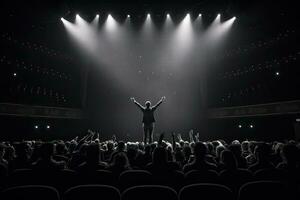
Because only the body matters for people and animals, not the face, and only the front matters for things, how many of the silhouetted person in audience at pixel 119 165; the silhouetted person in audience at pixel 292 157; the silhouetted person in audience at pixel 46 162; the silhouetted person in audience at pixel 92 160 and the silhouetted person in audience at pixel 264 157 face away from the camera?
5

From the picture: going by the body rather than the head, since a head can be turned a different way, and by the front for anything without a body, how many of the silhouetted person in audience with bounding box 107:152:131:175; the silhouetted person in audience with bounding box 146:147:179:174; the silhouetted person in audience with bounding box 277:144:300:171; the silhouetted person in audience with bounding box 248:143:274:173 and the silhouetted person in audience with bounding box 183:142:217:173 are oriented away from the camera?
5

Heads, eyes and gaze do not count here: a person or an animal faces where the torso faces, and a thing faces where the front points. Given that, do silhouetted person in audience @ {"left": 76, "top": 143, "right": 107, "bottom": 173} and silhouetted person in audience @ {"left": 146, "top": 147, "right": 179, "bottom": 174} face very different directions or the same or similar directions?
same or similar directions

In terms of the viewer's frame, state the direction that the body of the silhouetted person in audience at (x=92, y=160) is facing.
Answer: away from the camera

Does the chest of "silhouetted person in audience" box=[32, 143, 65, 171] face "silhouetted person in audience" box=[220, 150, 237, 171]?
no

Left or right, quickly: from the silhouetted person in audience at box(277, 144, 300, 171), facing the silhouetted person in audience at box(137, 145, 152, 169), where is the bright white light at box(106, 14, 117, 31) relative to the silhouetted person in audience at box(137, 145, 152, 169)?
right

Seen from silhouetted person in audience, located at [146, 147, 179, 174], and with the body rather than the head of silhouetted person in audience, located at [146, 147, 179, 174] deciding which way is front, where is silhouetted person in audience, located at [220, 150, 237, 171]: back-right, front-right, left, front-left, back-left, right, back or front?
right

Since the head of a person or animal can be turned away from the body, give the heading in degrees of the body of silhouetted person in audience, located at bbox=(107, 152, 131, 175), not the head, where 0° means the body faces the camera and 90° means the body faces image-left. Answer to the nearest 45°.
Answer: approximately 180°

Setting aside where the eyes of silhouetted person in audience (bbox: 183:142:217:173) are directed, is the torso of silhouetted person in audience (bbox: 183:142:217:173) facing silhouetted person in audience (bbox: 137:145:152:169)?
no

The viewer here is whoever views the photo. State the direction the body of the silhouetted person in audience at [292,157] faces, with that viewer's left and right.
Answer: facing away from the viewer

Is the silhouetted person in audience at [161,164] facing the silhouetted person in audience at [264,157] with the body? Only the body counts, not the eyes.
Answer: no

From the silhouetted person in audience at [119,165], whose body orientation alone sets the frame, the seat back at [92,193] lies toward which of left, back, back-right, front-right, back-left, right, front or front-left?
back

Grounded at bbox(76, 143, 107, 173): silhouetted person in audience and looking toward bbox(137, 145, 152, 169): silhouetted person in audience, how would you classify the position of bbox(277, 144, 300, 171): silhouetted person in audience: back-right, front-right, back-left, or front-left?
front-right

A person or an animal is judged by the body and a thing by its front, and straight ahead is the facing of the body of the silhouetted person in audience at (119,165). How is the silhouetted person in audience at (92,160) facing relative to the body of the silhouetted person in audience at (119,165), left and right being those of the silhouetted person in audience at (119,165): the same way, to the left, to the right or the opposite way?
the same way

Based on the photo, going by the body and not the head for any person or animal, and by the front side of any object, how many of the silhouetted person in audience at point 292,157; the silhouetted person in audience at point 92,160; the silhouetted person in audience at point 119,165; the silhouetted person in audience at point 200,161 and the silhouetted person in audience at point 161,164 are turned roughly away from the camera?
5

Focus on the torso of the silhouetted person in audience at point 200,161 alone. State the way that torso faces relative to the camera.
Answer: away from the camera

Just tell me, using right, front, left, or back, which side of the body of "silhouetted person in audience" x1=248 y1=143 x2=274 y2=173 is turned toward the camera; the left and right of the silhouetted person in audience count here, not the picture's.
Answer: back

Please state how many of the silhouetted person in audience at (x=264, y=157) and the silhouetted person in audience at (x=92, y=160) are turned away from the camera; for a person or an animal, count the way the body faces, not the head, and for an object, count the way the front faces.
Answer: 2

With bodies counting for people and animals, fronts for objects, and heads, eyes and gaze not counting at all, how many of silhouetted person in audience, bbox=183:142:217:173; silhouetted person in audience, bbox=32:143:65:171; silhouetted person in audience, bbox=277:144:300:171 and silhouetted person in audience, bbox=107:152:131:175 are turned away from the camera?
4

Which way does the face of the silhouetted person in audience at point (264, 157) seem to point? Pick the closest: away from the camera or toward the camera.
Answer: away from the camera

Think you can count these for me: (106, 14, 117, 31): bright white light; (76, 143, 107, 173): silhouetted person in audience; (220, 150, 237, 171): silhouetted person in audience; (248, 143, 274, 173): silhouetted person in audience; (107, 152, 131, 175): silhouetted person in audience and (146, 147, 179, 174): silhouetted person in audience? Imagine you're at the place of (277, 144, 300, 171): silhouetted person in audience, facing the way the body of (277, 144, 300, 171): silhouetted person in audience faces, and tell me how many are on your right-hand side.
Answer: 0

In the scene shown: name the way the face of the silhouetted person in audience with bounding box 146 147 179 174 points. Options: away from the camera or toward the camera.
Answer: away from the camera
